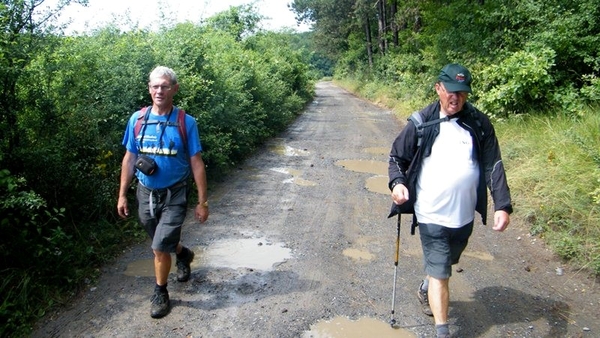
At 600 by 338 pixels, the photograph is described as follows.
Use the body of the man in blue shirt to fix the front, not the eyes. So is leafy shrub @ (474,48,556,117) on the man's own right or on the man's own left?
on the man's own left

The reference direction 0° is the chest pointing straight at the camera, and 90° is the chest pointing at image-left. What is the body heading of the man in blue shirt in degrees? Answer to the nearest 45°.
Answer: approximately 0°

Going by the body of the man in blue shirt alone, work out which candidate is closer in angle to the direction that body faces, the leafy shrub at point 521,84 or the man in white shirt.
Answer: the man in white shirt

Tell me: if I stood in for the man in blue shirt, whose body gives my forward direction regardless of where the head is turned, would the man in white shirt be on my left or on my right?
on my left
